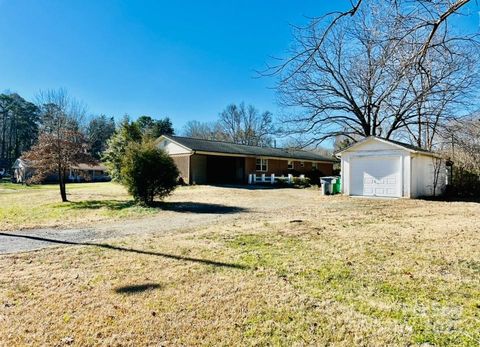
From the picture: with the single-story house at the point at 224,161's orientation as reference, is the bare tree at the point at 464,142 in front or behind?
in front

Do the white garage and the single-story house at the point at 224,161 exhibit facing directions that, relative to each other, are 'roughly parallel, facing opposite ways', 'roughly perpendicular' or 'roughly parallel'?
roughly perpendicular

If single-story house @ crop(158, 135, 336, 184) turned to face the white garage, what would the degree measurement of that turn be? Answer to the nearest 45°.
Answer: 0° — it already faces it

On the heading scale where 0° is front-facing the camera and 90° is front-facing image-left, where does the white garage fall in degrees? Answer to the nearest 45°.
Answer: approximately 45°

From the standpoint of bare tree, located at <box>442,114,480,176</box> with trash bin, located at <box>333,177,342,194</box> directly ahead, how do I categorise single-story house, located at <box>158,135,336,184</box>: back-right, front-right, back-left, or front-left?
front-right

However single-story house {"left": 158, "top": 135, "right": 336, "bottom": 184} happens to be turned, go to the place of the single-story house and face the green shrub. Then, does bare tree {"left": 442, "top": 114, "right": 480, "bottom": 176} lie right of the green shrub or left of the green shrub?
left

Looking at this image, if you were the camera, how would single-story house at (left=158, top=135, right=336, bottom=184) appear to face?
facing the viewer and to the right of the viewer
